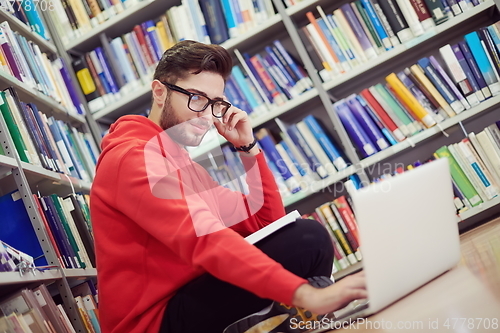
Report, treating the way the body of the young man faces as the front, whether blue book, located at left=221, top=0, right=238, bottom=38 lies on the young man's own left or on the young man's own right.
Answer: on the young man's own left

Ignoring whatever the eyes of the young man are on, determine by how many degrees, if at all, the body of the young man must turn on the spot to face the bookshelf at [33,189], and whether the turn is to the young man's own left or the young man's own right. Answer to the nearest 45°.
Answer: approximately 135° to the young man's own left

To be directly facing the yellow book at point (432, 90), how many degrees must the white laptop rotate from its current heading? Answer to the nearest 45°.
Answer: approximately 45° to its right

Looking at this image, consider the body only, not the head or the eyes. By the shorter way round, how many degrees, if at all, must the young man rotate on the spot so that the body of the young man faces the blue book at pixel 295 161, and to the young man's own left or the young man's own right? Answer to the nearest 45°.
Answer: approximately 45° to the young man's own left

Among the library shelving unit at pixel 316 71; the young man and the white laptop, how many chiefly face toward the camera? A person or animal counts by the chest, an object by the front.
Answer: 1

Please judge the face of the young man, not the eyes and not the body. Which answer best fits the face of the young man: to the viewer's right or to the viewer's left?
to the viewer's right

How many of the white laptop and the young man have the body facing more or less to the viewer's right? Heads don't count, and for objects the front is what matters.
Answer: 1

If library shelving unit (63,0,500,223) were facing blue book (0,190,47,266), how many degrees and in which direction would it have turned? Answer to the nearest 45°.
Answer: approximately 45° to its right

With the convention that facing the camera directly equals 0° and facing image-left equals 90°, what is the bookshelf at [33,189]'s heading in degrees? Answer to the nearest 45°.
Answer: approximately 315°

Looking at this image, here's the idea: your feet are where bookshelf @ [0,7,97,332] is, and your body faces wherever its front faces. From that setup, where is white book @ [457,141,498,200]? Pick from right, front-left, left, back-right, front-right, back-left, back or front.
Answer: front-left

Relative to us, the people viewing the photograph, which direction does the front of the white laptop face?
facing away from the viewer and to the left of the viewer

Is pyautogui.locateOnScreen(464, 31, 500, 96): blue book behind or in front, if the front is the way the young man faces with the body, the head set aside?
in front

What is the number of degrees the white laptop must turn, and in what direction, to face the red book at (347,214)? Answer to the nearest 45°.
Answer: approximately 45° to its right

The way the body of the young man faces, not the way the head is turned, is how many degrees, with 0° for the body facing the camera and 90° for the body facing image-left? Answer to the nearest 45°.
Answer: approximately 270°

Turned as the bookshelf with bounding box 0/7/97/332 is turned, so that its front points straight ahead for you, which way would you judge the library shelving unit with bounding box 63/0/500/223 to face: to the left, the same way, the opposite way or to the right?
to the right

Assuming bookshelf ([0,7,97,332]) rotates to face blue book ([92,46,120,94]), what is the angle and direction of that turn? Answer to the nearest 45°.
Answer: approximately 90° to its left

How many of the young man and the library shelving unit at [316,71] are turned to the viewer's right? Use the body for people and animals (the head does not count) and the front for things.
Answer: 1
